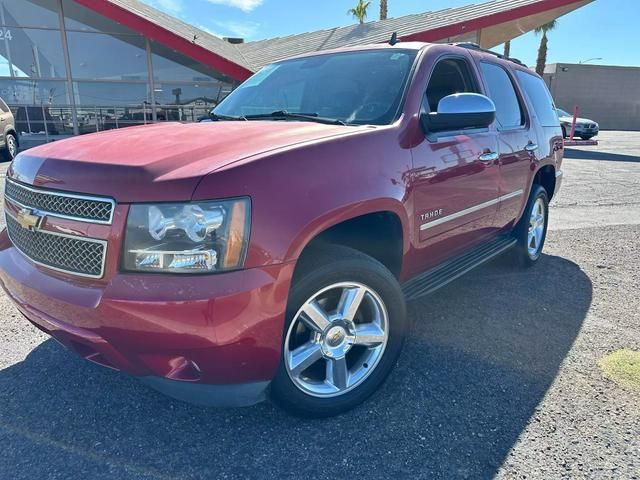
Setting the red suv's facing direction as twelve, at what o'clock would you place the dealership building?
The dealership building is roughly at 4 o'clock from the red suv.

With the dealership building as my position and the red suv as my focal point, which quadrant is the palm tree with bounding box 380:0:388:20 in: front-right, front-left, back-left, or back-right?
back-left

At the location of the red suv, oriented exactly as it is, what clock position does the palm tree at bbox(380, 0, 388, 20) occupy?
The palm tree is roughly at 5 o'clock from the red suv.

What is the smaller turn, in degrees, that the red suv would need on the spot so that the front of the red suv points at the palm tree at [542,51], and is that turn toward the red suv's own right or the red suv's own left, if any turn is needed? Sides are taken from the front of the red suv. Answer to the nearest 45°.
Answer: approximately 180°
